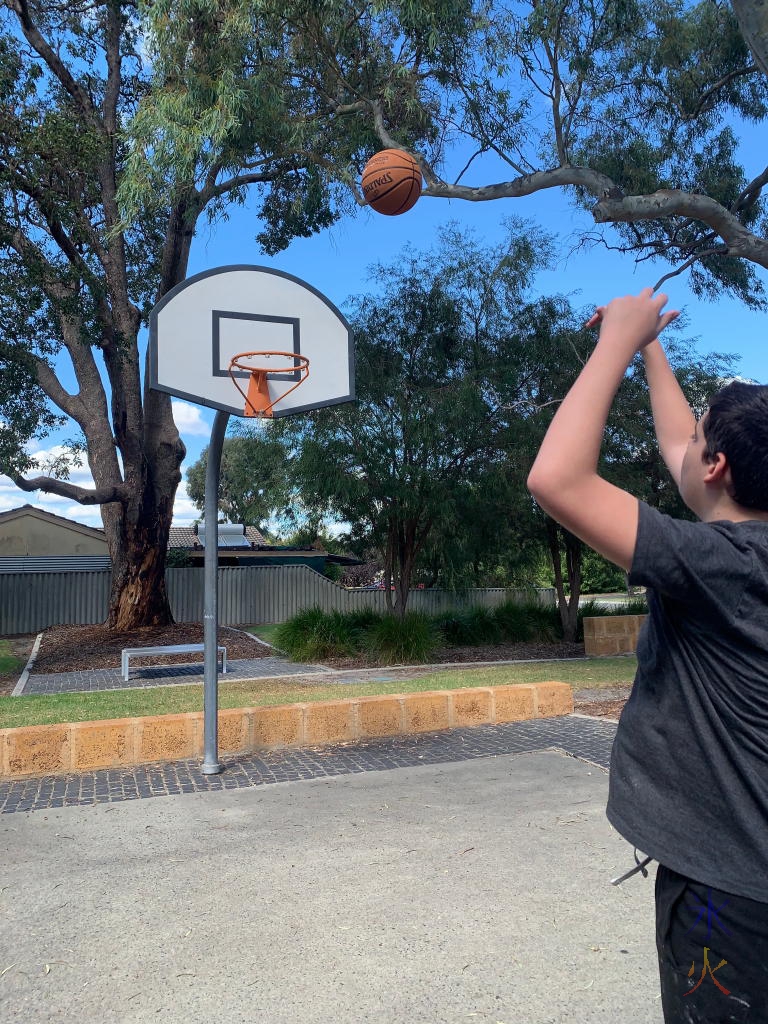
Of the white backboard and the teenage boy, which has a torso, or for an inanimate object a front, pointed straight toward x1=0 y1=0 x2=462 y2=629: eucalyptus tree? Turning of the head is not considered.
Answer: the teenage boy

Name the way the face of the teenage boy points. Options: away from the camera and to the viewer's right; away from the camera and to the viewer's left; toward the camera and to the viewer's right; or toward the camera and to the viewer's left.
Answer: away from the camera and to the viewer's left

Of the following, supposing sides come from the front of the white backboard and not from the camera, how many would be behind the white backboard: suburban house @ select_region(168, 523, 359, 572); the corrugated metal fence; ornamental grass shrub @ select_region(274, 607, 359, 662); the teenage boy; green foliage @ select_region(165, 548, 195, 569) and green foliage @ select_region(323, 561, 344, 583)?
5

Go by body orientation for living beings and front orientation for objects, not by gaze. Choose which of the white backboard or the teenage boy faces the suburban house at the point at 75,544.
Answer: the teenage boy

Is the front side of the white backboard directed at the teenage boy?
yes

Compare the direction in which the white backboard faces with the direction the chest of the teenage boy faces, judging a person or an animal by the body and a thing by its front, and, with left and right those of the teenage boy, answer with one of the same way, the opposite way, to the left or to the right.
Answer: the opposite way

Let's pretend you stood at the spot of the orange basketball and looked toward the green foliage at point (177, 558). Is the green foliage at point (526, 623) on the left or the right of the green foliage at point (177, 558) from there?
right

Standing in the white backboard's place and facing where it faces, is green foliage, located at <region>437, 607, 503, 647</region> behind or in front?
behind

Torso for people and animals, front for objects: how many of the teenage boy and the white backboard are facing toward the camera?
1

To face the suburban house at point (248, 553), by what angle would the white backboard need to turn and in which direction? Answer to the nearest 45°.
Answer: approximately 180°

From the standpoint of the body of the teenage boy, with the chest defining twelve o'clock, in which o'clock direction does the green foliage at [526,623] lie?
The green foliage is roughly at 1 o'clock from the teenage boy.

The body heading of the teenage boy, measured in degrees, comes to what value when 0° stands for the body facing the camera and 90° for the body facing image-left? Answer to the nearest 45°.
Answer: approximately 135°
